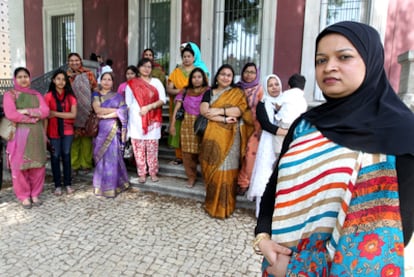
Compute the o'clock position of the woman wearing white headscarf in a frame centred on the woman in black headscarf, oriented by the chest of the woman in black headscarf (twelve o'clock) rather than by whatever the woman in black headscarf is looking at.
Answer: The woman wearing white headscarf is roughly at 4 o'clock from the woman in black headscarf.

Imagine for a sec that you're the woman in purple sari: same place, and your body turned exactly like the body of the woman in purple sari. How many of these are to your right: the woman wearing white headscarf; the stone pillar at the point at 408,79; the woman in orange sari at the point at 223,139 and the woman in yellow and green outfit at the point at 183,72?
0

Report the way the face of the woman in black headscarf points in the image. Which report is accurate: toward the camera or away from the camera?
toward the camera

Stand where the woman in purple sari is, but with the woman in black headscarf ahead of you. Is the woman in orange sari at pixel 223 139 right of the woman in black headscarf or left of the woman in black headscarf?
left

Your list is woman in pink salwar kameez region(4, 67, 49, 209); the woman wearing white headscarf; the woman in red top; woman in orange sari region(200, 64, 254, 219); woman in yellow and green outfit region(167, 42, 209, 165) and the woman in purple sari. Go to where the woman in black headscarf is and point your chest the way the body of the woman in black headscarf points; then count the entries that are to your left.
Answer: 0

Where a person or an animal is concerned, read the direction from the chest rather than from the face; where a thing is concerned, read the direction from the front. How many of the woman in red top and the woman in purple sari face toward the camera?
2

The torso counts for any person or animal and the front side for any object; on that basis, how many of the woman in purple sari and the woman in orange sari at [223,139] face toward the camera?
2

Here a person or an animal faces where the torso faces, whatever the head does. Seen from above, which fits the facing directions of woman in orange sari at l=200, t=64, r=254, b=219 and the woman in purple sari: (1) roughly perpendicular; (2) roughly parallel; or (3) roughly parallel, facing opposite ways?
roughly parallel

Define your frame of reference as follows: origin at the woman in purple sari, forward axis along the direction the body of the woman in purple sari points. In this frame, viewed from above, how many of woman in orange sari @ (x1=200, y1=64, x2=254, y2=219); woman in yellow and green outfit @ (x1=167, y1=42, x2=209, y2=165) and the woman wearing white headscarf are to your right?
0

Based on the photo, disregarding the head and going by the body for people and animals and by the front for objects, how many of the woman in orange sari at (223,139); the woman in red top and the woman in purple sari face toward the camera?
3

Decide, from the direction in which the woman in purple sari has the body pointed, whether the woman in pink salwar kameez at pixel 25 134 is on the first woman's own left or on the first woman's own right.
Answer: on the first woman's own right

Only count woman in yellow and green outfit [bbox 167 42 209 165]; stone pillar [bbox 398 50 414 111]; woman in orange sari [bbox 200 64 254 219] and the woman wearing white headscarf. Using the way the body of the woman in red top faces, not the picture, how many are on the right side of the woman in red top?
0

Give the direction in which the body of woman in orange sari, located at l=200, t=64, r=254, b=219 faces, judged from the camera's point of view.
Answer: toward the camera

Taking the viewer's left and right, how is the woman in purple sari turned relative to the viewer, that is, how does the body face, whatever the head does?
facing the viewer
